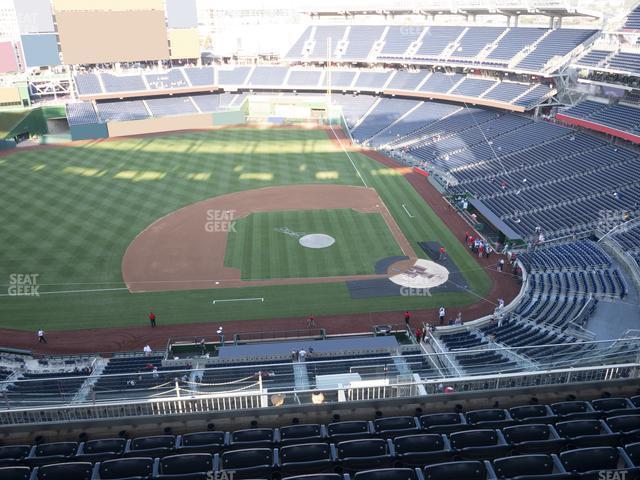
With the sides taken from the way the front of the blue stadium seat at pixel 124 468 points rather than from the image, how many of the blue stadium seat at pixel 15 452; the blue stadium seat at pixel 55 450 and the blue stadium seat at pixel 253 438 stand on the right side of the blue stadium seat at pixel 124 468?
1

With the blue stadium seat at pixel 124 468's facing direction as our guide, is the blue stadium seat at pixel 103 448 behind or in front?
in front

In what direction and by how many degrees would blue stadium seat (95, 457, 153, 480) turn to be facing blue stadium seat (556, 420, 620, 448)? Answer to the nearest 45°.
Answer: approximately 90° to its right

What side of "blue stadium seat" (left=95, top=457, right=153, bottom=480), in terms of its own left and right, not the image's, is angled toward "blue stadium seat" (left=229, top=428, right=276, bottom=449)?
right

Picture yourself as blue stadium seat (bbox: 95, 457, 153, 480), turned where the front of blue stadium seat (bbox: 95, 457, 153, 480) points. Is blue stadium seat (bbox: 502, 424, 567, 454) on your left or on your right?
on your right

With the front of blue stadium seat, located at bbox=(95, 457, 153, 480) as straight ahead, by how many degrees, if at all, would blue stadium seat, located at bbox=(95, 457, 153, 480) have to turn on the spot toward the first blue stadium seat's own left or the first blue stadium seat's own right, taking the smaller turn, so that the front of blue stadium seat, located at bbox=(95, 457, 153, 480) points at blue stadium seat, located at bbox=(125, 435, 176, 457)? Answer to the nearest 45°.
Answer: approximately 45° to the first blue stadium seat's own right

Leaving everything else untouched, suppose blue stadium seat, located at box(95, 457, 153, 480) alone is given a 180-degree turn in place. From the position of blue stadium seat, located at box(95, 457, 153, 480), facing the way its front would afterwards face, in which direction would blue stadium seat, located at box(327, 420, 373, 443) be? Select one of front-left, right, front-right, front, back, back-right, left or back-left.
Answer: left

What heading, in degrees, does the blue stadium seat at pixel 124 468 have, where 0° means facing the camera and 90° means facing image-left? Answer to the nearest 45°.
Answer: approximately 180°

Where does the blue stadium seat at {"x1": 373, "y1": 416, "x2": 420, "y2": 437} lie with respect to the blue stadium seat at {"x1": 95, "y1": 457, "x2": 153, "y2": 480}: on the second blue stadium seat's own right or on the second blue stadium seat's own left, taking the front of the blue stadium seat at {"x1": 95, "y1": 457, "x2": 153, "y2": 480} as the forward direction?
on the second blue stadium seat's own right

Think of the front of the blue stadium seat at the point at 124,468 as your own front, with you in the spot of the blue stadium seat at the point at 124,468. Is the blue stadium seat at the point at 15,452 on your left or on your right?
on your left

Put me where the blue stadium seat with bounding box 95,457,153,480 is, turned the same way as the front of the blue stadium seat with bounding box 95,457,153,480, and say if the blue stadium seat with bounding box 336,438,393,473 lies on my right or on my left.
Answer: on my right

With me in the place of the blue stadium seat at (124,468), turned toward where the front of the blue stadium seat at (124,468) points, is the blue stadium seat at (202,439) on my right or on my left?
on my right

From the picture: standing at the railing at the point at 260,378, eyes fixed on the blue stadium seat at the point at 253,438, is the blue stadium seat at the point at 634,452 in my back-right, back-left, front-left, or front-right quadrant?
front-left

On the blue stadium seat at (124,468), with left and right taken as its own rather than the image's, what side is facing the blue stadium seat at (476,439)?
right

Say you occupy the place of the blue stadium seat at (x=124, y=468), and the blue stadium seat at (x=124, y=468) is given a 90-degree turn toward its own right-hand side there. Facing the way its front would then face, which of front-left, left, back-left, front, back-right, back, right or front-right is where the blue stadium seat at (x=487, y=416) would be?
front

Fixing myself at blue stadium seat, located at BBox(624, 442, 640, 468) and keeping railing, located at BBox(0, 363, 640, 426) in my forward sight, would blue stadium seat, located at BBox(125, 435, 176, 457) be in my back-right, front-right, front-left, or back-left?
front-left

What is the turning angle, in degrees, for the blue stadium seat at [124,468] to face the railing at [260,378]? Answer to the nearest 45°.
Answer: approximately 45° to its right

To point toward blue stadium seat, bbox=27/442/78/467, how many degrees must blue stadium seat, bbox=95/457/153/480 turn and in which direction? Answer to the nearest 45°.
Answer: approximately 45° to its left
